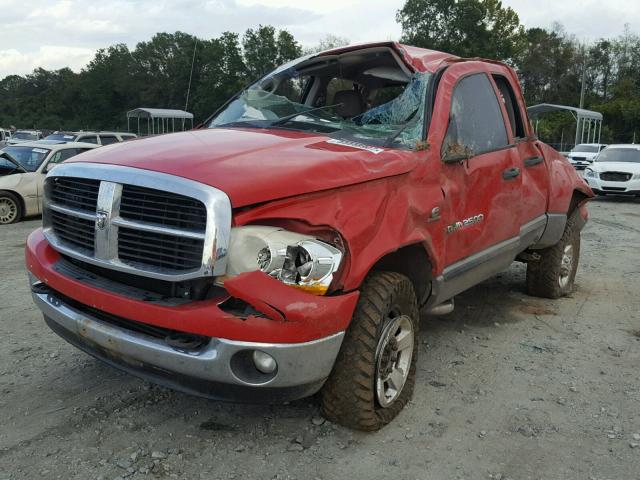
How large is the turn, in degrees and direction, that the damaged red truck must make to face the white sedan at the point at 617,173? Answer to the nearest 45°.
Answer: approximately 180°

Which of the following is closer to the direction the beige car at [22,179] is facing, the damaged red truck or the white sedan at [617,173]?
the damaged red truck

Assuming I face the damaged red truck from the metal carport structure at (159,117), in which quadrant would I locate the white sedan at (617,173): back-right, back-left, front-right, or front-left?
front-left

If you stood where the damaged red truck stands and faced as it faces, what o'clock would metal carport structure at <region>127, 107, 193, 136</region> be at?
The metal carport structure is roughly at 4 o'clock from the damaged red truck.

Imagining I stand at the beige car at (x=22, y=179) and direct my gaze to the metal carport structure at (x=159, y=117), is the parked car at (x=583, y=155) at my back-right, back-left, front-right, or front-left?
front-right

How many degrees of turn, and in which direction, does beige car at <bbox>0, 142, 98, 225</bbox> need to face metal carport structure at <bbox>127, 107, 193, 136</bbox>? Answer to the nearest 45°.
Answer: approximately 135° to its right

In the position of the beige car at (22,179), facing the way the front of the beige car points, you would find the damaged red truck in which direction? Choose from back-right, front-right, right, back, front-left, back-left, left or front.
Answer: front-left

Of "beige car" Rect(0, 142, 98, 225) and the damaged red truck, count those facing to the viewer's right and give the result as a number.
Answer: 0

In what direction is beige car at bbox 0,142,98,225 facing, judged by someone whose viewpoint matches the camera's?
facing the viewer and to the left of the viewer
